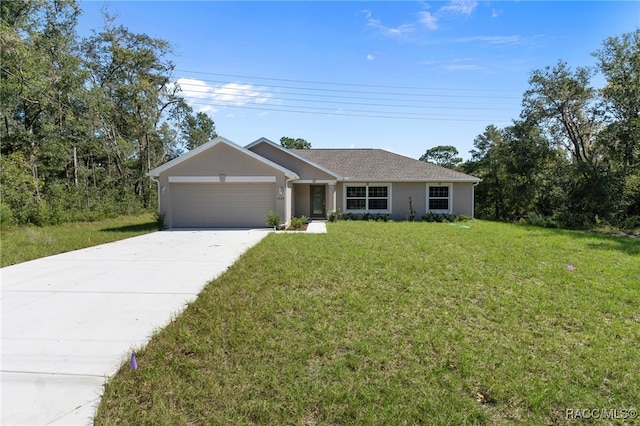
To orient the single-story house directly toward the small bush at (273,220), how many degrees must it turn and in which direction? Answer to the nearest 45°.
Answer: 0° — it already faces it

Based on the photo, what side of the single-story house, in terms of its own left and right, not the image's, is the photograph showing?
front

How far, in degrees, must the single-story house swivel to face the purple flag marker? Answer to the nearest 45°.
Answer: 0° — it already faces it

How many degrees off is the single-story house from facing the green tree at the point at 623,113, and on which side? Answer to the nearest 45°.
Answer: approximately 90° to its left

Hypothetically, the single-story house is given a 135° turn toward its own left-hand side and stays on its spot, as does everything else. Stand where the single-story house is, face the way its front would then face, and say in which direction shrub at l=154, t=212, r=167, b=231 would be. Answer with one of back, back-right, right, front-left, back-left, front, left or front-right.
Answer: back

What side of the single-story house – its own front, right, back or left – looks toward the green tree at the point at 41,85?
right
